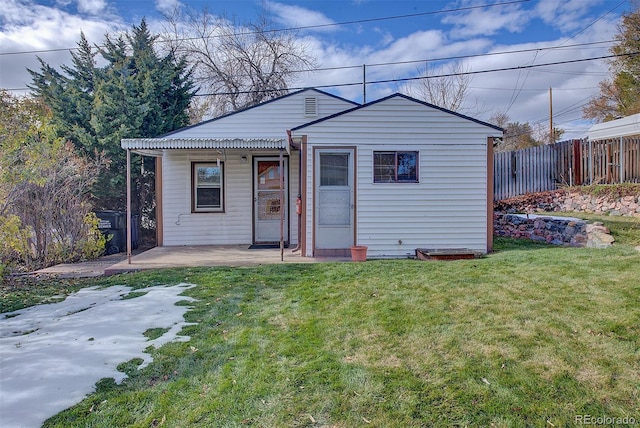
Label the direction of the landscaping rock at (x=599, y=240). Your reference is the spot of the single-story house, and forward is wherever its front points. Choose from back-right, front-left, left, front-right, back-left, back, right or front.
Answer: left

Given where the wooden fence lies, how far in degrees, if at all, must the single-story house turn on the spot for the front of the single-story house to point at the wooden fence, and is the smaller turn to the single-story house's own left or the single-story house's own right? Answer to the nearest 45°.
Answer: approximately 135° to the single-story house's own left

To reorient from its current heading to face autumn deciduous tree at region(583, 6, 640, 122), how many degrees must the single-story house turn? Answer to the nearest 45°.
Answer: approximately 135° to its left

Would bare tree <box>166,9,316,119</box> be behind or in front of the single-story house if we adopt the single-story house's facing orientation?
behind

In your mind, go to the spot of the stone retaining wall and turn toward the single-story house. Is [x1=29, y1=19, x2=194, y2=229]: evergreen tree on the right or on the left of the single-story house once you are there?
right

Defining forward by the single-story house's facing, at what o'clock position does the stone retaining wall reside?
The stone retaining wall is roughly at 8 o'clock from the single-story house.

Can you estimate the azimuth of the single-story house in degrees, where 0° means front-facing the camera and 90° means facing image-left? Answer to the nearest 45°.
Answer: approximately 0°

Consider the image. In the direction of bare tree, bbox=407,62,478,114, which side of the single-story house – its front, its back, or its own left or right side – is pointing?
back

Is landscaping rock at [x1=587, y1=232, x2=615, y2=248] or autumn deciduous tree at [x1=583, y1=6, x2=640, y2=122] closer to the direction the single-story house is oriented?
the landscaping rock

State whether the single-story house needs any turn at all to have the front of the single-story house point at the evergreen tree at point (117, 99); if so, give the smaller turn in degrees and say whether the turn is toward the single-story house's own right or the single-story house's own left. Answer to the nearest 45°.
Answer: approximately 135° to the single-story house's own right
